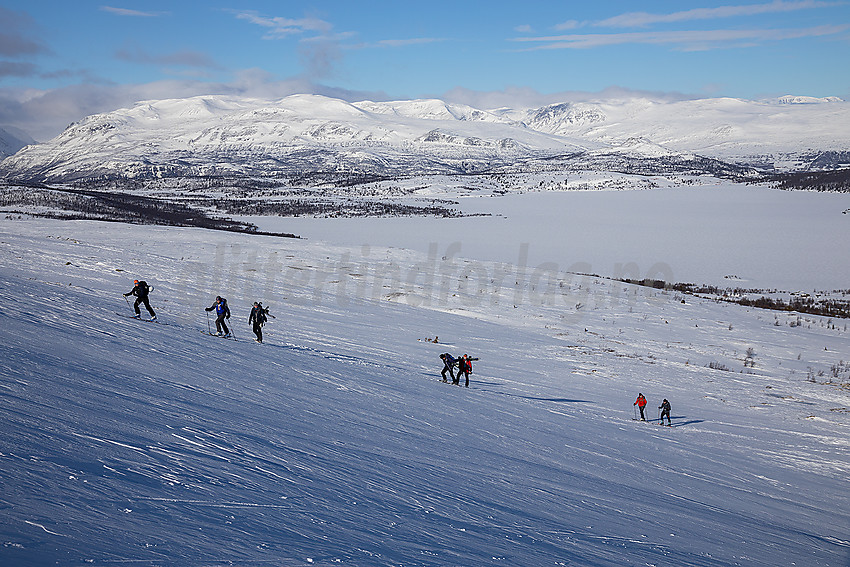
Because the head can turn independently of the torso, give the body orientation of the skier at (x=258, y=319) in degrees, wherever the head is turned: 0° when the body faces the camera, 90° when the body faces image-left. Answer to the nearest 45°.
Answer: approximately 45°
